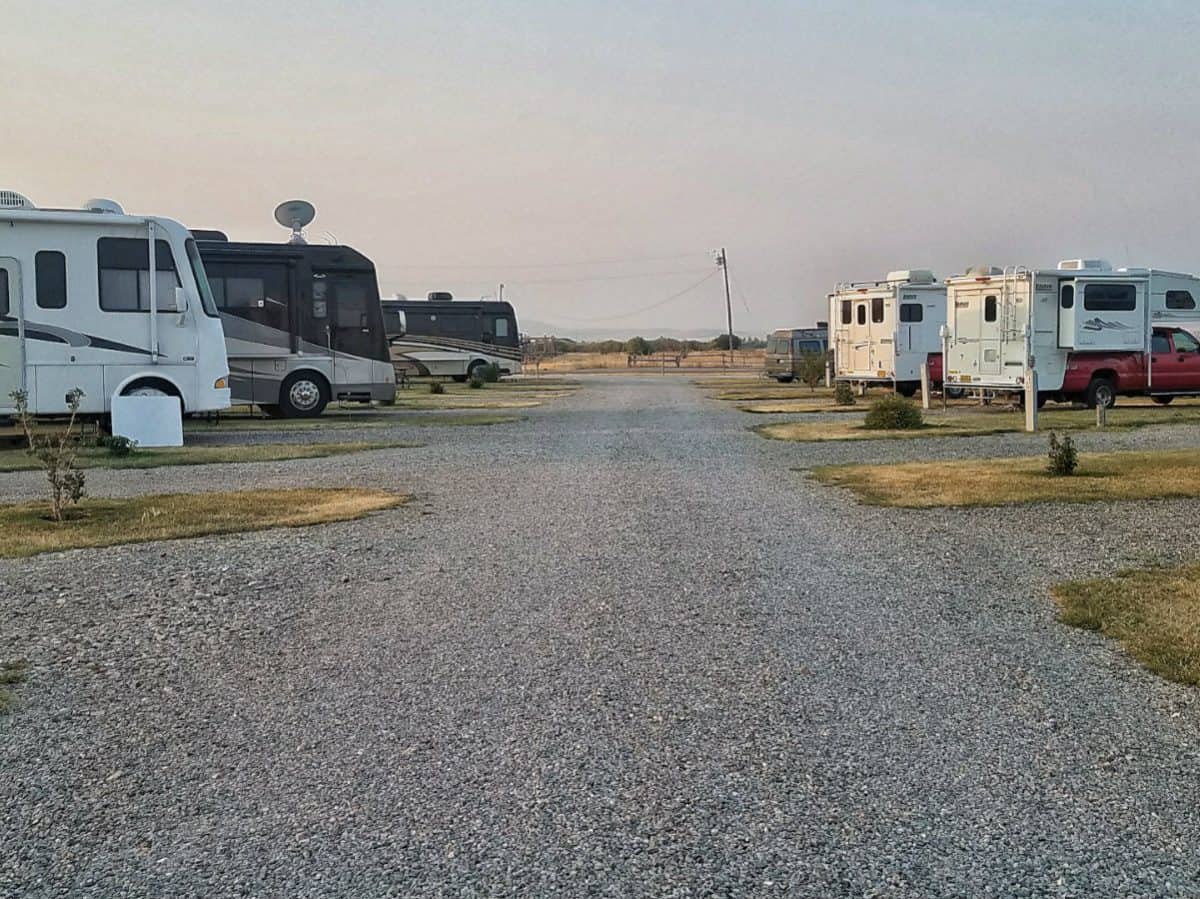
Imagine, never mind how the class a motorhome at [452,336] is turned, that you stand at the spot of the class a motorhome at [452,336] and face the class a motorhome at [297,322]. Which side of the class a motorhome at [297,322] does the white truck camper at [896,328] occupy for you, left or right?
left

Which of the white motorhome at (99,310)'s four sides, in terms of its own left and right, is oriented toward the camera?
right

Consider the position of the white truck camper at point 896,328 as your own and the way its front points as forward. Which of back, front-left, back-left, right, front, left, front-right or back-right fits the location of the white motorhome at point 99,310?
back

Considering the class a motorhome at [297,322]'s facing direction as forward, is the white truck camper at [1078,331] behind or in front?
in front

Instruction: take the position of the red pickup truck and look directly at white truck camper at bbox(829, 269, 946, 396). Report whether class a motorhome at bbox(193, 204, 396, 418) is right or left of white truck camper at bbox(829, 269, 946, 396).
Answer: left

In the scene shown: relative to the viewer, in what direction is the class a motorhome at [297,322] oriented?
to the viewer's right

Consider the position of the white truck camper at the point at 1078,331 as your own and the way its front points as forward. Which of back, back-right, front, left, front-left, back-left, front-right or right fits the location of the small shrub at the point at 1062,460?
back-right

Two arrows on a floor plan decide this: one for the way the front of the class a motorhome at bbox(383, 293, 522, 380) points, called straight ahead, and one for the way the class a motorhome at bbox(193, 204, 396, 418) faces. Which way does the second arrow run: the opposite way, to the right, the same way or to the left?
the same way

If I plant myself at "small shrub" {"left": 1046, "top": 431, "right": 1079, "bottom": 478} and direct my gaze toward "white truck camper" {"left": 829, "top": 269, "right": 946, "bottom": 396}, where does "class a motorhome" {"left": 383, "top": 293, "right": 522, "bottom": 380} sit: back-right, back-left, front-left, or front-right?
front-left

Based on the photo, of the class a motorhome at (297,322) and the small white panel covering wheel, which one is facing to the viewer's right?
the class a motorhome

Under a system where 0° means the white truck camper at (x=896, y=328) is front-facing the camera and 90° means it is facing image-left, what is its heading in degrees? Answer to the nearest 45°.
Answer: approximately 225°

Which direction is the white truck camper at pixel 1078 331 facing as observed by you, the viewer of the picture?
facing away from the viewer and to the right of the viewer

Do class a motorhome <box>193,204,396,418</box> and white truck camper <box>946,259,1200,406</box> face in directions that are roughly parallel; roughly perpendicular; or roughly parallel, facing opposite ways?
roughly parallel

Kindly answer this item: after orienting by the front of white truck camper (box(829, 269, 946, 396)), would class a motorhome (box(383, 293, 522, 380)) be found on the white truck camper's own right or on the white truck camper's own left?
on the white truck camper's own left

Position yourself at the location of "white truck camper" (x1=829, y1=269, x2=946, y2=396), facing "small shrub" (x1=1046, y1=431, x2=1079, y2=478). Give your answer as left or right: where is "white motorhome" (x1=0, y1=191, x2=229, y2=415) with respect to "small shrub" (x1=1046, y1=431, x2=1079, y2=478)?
right

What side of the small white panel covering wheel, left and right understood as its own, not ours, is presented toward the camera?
front
